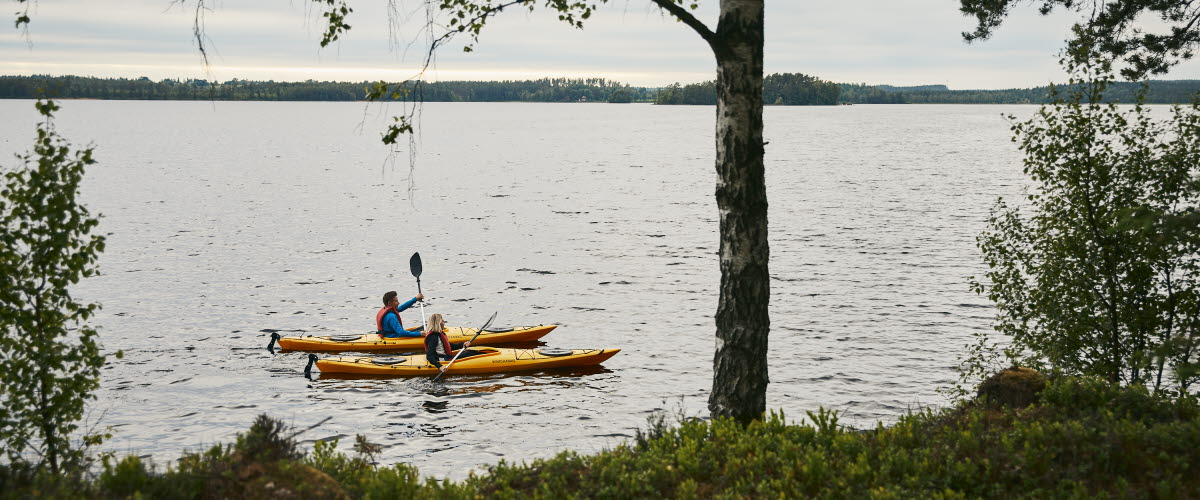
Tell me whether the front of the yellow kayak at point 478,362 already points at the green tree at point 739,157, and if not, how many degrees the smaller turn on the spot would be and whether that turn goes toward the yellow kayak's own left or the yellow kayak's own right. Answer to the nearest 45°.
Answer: approximately 90° to the yellow kayak's own right

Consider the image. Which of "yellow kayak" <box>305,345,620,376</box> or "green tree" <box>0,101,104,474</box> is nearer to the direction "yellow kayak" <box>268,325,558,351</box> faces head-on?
the yellow kayak

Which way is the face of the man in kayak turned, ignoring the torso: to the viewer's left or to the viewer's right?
to the viewer's right

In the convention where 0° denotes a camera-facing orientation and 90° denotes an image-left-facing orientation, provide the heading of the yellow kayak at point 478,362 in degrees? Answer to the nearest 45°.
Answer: approximately 270°

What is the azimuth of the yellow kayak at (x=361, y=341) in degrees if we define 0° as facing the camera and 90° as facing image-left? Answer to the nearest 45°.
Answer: approximately 270°

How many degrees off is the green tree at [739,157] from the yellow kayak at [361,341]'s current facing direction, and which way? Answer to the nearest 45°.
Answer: approximately 90° to its right

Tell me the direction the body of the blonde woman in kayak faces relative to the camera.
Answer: to the viewer's right

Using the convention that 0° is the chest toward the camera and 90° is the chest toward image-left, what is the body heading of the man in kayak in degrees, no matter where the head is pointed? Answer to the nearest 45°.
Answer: approximately 270°
